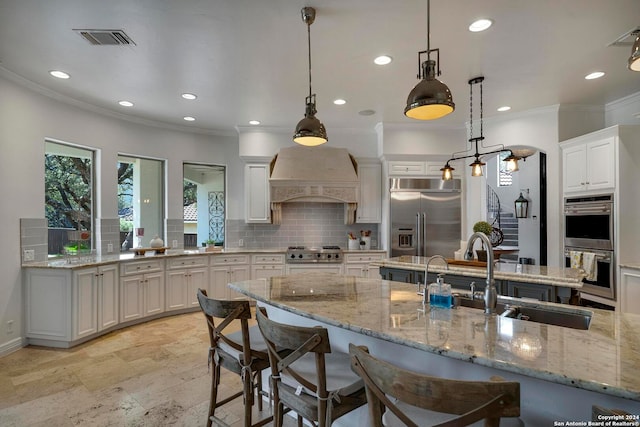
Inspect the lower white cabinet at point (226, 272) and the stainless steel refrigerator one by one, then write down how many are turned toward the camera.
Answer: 2

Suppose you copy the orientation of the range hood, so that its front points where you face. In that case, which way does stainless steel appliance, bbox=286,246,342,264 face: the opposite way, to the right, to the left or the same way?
the same way

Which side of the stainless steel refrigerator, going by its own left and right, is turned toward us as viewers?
front

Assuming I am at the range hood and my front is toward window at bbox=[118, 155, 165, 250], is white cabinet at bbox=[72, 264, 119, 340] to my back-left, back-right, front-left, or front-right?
front-left

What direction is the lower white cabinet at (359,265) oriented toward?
toward the camera

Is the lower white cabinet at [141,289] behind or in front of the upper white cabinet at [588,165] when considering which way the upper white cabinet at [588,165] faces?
in front

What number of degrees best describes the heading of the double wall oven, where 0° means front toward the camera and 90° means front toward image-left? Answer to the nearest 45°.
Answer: approximately 45°

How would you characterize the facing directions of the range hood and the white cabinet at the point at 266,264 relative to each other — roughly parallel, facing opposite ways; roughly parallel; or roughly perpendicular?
roughly parallel

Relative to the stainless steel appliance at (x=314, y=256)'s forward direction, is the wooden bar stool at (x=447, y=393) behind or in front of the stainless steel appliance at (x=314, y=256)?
in front

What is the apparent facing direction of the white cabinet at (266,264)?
toward the camera

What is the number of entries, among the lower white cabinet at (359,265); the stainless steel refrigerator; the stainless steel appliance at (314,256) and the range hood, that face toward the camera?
4

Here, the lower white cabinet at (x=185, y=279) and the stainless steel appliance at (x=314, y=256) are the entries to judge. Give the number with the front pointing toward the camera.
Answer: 2

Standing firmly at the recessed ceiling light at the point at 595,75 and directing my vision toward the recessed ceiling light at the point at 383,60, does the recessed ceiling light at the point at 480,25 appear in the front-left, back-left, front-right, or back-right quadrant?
front-left
